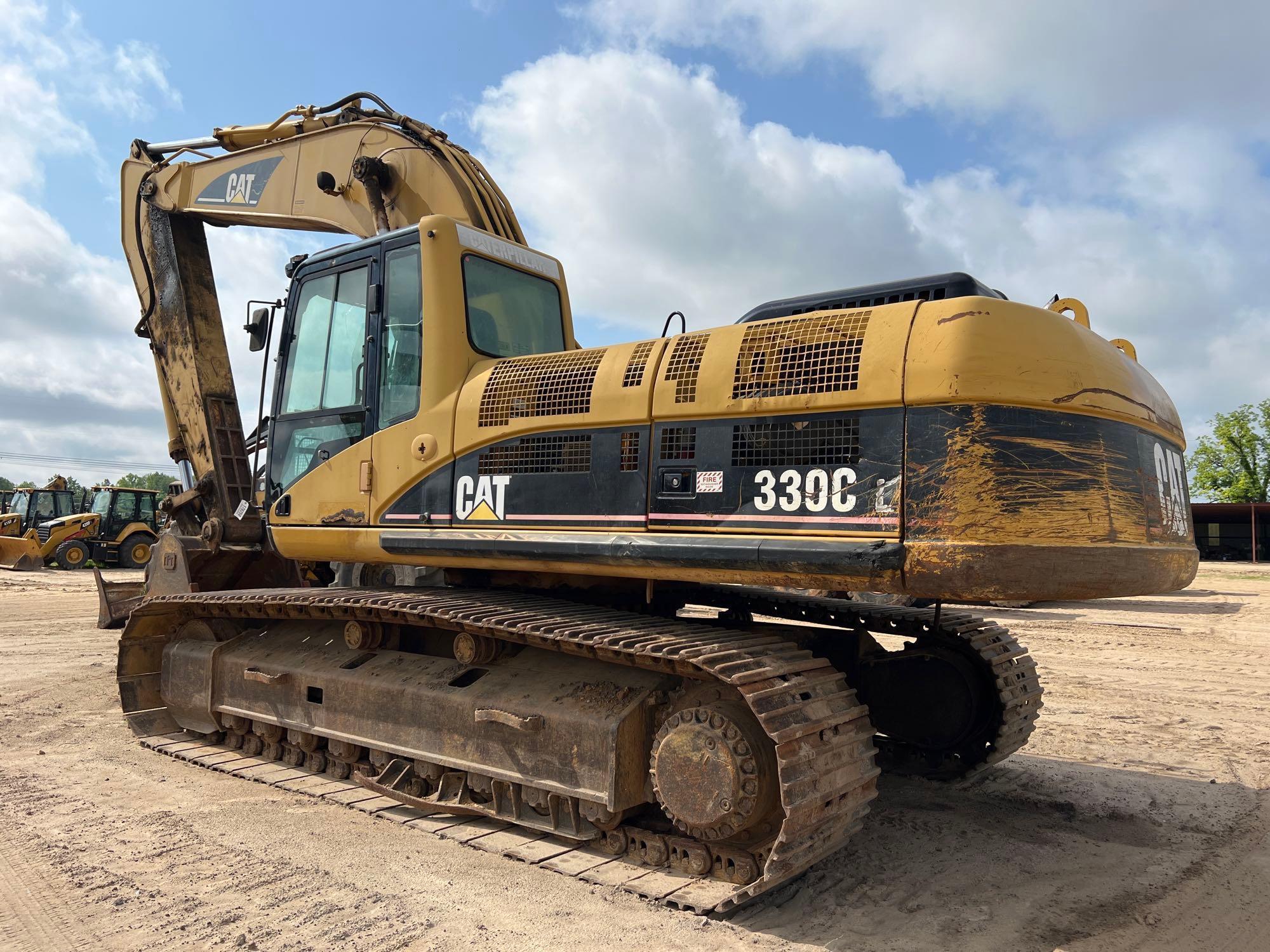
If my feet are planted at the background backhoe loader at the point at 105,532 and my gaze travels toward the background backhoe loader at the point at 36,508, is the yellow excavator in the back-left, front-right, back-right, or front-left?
back-left

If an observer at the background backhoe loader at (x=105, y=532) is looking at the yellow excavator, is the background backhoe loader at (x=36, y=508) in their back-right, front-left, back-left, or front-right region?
back-right

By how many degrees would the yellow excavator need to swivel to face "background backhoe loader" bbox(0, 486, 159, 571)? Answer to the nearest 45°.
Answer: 0° — it already faces it

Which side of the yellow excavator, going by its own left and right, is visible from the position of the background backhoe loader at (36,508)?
front

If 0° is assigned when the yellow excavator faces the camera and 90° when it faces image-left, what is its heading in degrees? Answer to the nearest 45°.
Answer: approximately 135°
